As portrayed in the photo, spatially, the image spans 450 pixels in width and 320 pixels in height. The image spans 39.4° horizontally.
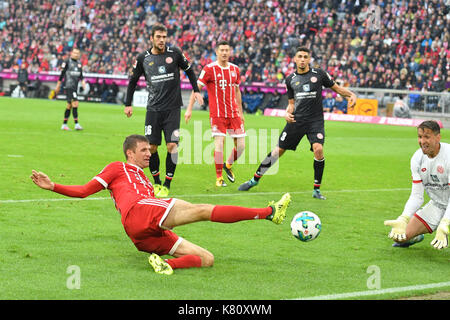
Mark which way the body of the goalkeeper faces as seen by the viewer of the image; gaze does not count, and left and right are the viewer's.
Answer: facing the viewer and to the left of the viewer

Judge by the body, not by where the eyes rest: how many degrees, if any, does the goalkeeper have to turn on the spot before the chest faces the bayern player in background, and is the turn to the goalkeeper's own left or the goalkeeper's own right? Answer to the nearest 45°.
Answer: approximately 90° to the goalkeeper's own right

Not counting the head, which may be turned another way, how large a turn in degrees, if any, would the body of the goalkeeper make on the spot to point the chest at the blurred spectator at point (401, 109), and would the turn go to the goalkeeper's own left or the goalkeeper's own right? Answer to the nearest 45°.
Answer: approximately 135° to the goalkeeper's own right

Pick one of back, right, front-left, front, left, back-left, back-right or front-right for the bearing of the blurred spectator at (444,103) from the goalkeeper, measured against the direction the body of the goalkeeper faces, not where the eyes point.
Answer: back-right

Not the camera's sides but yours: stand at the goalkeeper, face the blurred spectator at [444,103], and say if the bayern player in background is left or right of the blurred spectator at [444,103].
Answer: left

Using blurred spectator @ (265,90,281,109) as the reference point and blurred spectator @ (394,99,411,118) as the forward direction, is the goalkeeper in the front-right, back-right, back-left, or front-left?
front-right

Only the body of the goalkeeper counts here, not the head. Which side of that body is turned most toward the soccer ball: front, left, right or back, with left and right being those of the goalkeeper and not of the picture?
front

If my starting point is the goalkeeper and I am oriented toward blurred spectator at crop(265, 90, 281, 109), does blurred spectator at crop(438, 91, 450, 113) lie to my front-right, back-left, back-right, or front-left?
front-right

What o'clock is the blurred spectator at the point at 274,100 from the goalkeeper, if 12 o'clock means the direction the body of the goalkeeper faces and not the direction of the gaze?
The blurred spectator is roughly at 4 o'clock from the goalkeeper.

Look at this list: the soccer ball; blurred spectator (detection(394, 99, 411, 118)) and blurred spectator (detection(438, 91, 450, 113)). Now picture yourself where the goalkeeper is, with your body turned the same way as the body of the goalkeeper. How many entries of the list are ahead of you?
1
